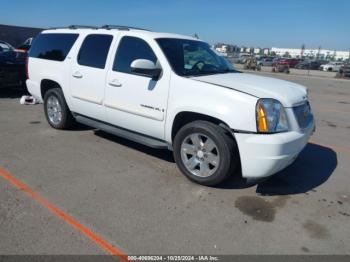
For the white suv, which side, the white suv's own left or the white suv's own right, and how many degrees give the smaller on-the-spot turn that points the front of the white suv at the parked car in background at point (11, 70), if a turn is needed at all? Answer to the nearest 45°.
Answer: approximately 180°

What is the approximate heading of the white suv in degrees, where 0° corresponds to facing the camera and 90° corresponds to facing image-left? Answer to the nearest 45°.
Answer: approximately 315°
